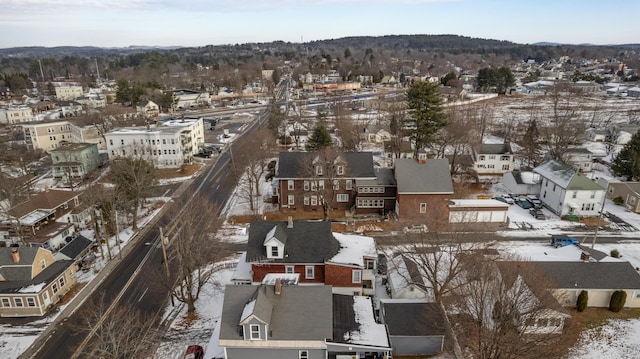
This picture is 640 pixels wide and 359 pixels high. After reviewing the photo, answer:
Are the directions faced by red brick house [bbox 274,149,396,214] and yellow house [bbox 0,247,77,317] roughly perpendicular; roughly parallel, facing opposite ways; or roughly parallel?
roughly perpendicular

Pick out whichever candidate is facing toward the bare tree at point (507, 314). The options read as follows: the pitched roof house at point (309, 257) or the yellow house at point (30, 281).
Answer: the yellow house

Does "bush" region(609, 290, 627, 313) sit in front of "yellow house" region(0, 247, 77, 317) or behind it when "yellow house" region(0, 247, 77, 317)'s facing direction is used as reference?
in front

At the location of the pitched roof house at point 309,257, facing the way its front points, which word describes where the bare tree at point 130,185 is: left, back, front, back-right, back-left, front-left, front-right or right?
front-right

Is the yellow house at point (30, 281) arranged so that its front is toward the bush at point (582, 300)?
yes

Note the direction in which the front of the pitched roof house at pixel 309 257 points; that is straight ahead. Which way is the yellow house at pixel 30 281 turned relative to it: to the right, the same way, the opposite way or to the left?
the opposite way

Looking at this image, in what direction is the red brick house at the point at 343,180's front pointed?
toward the camera

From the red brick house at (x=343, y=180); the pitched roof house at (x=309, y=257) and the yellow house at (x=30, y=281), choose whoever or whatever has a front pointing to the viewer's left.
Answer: the pitched roof house

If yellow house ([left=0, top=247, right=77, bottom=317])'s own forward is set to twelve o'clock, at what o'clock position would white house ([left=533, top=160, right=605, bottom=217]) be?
The white house is roughly at 11 o'clock from the yellow house.

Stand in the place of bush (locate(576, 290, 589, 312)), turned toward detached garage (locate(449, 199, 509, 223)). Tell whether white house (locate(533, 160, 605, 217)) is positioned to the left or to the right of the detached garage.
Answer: right

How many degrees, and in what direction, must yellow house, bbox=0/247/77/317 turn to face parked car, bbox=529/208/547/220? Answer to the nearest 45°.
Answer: approximately 45° to its left

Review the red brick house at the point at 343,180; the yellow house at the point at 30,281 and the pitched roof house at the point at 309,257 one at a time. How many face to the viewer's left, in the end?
1

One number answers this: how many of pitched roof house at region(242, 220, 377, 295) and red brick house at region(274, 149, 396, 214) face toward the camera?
1

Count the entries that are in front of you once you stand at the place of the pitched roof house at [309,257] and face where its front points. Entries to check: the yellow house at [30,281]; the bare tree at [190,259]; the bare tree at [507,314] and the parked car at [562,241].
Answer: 2

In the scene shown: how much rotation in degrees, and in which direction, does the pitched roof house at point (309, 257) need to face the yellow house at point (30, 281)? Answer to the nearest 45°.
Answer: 0° — it already faces it

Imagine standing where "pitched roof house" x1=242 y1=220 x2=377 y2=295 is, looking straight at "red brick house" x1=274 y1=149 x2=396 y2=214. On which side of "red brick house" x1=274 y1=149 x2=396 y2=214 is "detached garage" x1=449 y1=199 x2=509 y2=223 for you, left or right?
right

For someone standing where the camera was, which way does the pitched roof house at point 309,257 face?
facing to the left of the viewer

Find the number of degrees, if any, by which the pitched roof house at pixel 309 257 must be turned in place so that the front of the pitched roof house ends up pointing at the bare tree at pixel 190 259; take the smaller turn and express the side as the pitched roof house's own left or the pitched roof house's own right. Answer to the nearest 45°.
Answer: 0° — it already faces it
